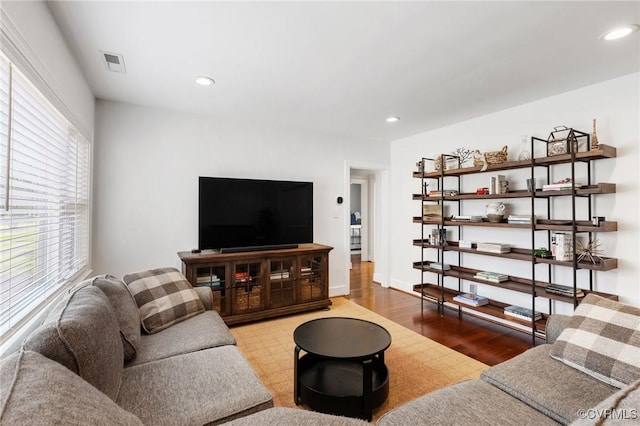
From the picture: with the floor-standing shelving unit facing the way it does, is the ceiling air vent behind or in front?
in front

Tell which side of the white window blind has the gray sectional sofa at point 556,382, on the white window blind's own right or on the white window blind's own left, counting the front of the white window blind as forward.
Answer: on the white window blind's own right

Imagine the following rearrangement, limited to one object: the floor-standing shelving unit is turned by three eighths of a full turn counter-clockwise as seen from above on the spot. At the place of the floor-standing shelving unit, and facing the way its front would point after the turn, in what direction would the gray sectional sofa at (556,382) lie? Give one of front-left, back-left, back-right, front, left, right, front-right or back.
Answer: right

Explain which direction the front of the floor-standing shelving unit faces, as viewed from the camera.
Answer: facing the viewer and to the left of the viewer

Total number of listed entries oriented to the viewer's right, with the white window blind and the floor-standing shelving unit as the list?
1

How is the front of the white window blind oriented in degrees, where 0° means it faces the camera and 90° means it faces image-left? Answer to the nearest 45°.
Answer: approximately 270°

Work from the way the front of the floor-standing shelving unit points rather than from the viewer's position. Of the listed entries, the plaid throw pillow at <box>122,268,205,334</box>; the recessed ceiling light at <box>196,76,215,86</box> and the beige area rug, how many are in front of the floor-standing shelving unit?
3

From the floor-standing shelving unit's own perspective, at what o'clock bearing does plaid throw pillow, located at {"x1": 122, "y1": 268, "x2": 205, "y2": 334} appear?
The plaid throw pillow is roughly at 12 o'clock from the floor-standing shelving unit.
